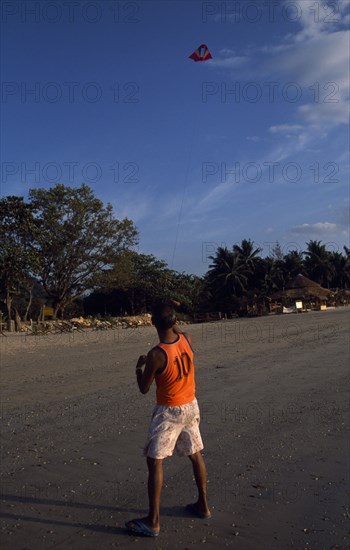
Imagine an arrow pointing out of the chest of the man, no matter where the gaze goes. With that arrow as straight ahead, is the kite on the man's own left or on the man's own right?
on the man's own right

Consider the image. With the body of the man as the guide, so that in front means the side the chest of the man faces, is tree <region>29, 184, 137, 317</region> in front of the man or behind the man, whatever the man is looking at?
in front

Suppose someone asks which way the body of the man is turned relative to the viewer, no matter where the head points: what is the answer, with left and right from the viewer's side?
facing away from the viewer and to the left of the viewer
